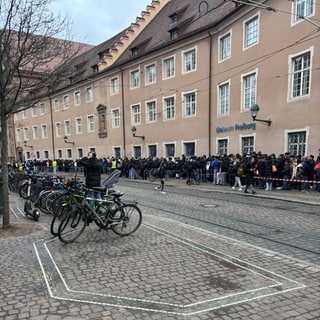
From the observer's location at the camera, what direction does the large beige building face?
facing the viewer and to the left of the viewer
